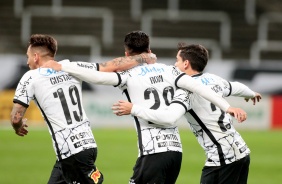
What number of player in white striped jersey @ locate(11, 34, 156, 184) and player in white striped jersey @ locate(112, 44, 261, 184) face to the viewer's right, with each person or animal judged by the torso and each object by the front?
0

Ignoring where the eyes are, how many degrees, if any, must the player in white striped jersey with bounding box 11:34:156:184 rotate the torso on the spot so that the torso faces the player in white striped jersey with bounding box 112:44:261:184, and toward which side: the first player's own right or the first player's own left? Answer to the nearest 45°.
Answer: approximately 135° to the first player's own right

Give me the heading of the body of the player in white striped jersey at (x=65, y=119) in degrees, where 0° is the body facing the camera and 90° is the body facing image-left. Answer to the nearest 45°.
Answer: approximately 135°

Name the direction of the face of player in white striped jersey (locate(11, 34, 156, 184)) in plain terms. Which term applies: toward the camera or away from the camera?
away from the camera

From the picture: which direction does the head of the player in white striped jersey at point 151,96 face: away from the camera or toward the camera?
away from the camera

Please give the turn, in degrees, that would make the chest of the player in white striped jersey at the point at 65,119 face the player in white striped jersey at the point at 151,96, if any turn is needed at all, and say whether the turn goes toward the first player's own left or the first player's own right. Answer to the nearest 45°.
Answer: approximately 135° to the first player's own right

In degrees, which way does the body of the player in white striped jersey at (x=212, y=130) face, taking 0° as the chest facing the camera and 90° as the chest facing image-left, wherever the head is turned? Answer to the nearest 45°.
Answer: approximately 135°
